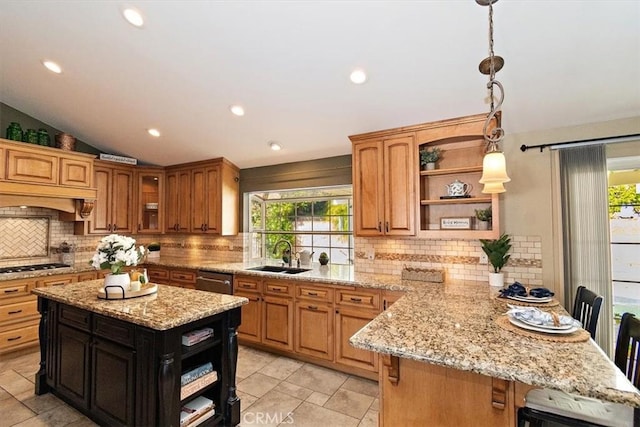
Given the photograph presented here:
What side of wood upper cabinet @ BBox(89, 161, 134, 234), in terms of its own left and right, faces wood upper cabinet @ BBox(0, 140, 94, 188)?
right

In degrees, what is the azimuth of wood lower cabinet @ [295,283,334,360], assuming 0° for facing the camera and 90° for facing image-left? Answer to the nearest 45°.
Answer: approximately 45°

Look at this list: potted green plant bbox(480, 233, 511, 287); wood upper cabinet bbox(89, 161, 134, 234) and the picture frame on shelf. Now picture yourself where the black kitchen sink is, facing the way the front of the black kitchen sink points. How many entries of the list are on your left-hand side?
2

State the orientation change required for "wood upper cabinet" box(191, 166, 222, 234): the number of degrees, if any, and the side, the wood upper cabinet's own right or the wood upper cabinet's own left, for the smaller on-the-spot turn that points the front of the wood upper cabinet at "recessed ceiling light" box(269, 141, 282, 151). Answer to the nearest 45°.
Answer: approximately 90° to the wood upper cabinet's own left

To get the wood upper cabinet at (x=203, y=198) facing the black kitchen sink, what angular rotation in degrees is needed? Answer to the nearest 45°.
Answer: approximately 90° to its left

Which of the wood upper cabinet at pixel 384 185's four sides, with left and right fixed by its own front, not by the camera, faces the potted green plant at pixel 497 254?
left

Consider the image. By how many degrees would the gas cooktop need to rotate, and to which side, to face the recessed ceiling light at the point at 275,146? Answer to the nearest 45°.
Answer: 0° — it already faces it

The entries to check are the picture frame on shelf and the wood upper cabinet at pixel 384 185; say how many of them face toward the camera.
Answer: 2

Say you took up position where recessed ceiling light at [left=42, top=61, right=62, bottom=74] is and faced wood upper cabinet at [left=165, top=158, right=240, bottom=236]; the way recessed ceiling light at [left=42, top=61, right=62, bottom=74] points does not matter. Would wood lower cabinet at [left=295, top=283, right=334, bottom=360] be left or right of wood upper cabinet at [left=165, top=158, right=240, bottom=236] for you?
right

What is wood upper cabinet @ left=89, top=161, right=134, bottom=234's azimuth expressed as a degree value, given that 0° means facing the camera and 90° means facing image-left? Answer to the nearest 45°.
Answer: approximately 315°
